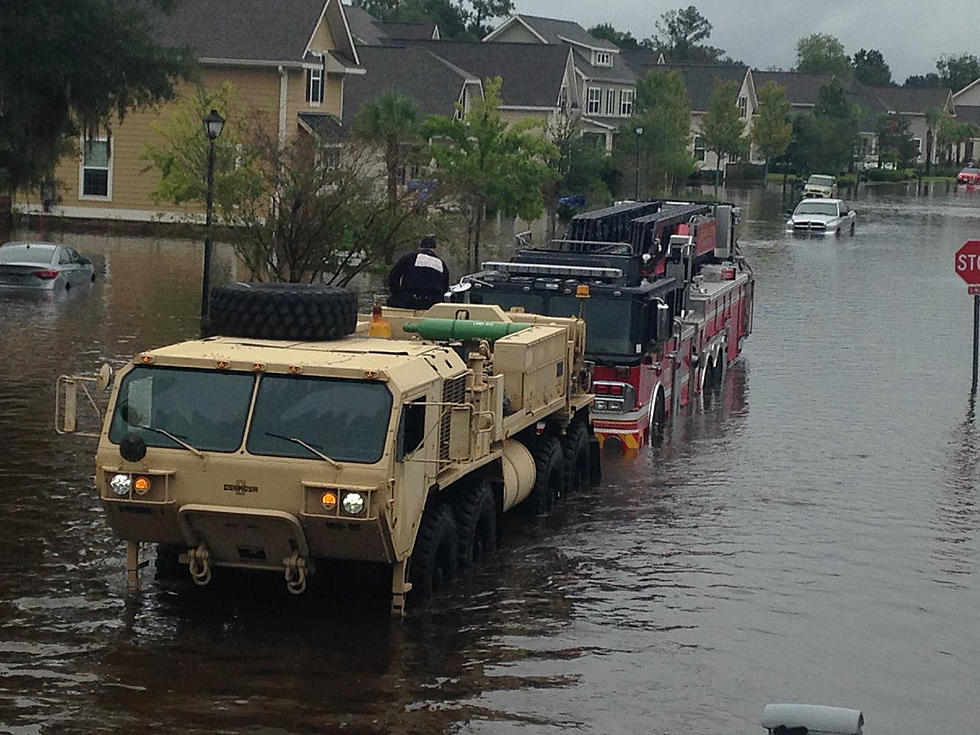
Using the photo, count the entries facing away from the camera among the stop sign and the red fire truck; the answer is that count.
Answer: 0

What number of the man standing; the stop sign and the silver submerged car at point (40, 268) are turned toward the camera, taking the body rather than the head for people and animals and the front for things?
1

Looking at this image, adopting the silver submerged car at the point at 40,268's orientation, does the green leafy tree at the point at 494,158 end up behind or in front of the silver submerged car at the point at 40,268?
in front

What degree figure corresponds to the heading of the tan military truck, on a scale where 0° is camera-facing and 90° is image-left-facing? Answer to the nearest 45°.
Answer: approximately 45°

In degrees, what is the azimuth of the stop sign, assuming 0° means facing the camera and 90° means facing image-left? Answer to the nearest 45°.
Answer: approximately 0°

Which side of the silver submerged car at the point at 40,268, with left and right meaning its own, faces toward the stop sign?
right

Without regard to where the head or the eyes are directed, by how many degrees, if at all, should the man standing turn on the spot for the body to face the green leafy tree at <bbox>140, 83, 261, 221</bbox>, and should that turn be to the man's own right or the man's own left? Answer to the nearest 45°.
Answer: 0° — they already face it

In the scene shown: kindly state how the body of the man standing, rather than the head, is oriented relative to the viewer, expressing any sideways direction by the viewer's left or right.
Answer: facing away from the viewer

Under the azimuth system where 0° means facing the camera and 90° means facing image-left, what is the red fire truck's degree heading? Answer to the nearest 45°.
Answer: approximately 45°

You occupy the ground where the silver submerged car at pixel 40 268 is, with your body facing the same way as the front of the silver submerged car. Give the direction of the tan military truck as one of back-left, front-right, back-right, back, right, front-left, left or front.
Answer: back-right

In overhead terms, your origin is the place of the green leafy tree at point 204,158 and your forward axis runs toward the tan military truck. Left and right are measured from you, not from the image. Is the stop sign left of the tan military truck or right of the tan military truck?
left

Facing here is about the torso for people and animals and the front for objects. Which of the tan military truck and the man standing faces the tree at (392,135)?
the man standing
